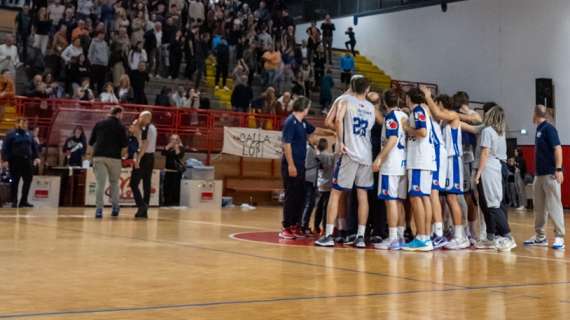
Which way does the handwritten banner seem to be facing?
toward the camera

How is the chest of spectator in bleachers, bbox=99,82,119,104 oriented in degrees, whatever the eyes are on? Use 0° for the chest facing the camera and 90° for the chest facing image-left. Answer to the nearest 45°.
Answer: approximately 0°

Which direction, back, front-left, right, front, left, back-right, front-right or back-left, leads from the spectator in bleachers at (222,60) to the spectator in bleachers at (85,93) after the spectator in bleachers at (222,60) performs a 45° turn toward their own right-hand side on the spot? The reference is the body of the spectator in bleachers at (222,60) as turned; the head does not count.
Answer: front-right

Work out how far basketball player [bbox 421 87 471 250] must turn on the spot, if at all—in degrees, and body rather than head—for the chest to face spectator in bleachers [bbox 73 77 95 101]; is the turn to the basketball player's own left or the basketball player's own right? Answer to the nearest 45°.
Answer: approximately 45° to the basketball player's own right

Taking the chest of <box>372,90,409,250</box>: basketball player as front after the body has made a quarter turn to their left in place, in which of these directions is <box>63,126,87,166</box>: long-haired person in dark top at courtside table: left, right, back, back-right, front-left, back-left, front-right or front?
right

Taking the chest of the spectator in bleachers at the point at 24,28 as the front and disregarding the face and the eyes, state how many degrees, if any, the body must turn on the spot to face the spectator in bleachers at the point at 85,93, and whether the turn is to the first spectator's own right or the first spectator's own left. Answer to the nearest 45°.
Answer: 0° — they already face them

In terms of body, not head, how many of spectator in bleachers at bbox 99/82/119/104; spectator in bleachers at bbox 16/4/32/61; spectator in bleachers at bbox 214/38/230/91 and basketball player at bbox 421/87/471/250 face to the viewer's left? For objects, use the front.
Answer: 1

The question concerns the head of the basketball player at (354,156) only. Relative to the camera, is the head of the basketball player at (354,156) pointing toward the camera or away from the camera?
away from the camera

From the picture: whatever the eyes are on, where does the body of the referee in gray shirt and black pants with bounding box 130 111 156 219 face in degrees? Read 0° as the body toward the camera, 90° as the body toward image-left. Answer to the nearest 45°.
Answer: approximately 90°

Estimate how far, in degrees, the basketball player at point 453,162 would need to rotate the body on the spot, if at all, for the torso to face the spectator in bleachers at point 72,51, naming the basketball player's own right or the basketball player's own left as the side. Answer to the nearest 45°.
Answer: approximately 45° to the basketball player's own right

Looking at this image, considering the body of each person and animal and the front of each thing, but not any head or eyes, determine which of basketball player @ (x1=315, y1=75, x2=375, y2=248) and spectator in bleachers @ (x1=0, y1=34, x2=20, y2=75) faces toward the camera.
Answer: the spectator in bleachers

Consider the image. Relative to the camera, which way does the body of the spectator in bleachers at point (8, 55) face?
toward the camera

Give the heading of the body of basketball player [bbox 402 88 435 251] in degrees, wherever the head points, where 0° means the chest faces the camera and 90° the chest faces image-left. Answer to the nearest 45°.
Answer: approximately 90°
